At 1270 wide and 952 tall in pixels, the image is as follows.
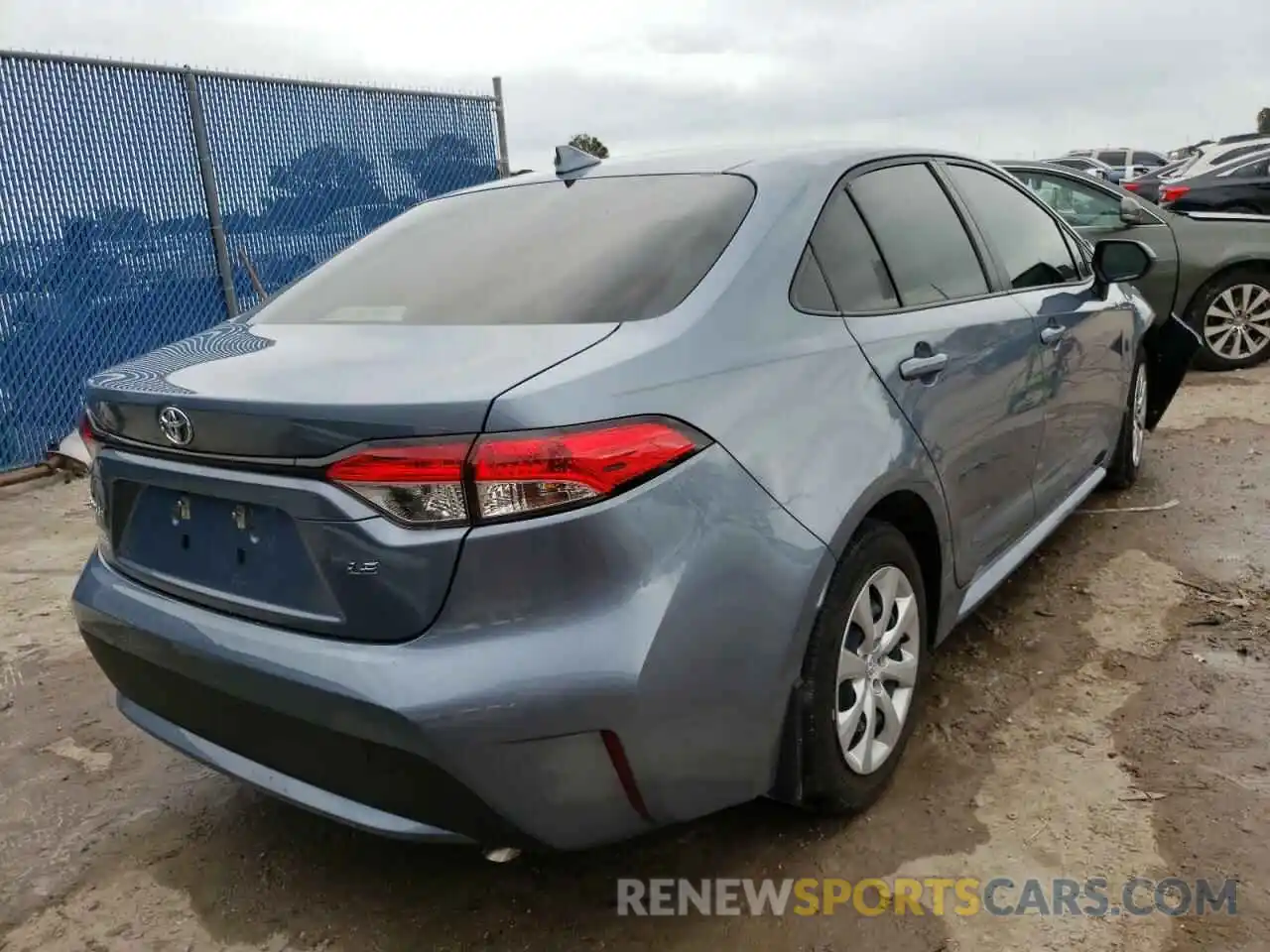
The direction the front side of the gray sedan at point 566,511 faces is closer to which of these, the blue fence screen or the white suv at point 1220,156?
the white suv

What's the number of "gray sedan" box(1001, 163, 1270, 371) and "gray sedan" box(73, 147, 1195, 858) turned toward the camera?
0

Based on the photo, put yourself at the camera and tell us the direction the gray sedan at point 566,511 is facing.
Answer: facing away from the viewer and to the right of the viewer

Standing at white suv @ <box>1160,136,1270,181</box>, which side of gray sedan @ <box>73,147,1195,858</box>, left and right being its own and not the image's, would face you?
front

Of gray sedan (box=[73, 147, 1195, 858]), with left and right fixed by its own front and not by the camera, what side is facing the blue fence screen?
left

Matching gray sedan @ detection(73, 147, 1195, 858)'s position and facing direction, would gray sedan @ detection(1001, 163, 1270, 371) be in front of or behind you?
in front
